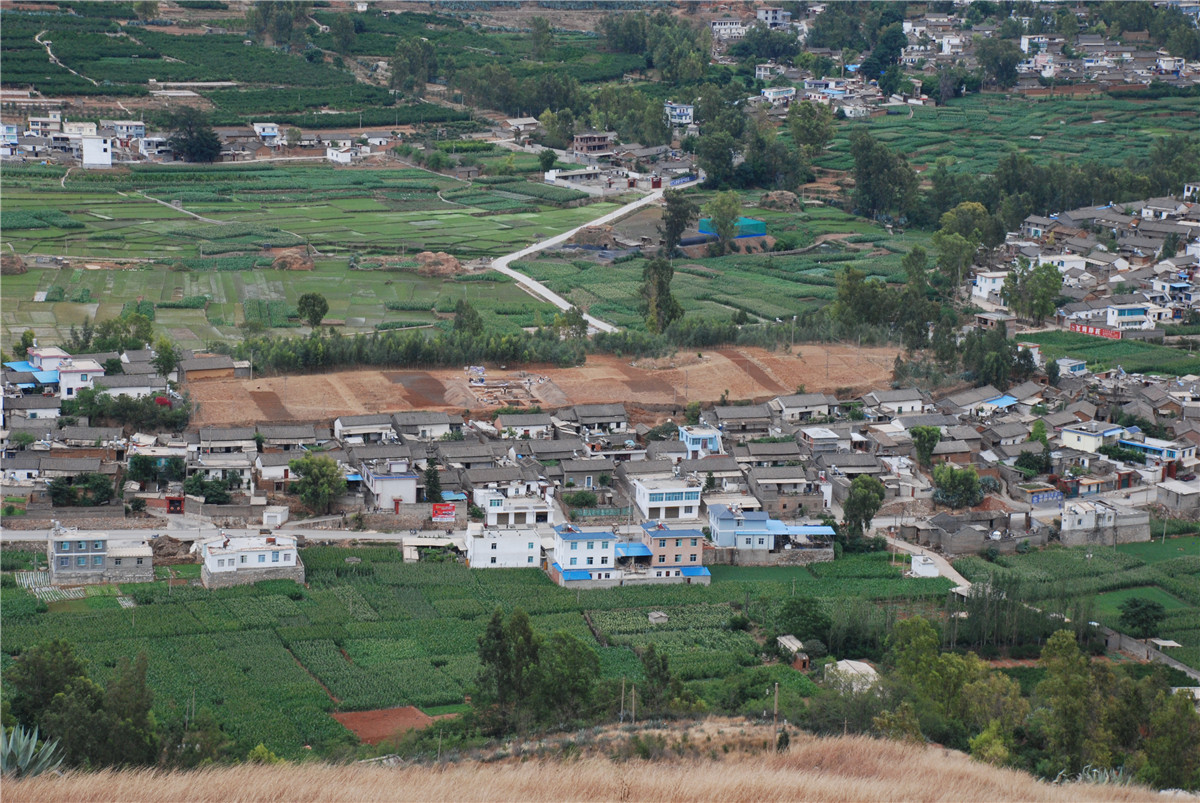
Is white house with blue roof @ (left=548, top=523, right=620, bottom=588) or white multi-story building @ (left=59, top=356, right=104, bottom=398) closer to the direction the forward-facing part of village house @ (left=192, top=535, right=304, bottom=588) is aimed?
the white house with blue roof

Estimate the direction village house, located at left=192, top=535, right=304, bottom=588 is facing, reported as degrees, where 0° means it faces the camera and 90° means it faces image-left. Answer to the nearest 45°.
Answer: approximately 0°

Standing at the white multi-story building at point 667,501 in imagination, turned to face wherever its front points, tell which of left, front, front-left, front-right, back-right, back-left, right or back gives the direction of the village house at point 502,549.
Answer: front-right

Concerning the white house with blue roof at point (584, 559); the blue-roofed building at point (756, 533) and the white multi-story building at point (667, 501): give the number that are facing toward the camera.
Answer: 3

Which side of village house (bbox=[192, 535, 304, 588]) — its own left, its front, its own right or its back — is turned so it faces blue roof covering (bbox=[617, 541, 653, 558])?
left

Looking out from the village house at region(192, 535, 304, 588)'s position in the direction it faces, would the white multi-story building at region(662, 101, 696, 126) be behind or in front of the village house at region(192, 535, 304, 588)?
behind

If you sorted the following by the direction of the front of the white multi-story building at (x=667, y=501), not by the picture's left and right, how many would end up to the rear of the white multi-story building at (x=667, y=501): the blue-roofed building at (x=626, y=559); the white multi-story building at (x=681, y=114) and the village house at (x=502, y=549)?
1

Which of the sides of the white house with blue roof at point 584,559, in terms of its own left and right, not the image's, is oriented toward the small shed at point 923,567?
left
